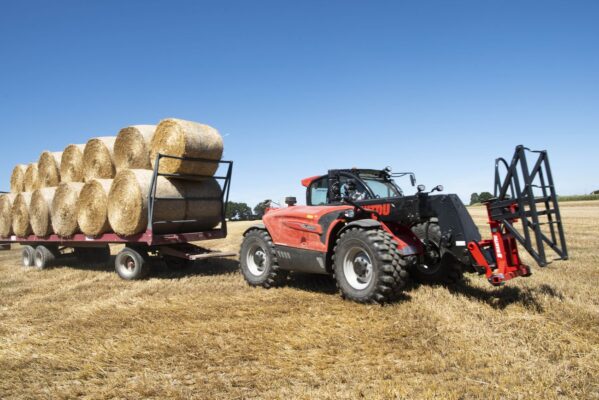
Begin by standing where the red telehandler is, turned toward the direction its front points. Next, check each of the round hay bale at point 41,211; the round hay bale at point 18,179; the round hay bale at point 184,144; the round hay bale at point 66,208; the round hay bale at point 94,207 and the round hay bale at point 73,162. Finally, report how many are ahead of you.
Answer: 0

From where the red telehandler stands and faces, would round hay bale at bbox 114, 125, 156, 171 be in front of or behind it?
behind

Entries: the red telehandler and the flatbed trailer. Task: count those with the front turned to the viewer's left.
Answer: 0

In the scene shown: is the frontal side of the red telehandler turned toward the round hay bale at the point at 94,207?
no

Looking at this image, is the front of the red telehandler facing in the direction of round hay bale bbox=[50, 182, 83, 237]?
no

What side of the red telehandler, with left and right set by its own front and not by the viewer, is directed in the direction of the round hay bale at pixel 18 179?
back

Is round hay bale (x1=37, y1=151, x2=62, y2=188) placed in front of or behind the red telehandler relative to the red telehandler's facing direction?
behind

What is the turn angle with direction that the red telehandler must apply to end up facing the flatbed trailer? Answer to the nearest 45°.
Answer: approximately 180°

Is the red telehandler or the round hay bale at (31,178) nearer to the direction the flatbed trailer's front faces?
the red telehandler

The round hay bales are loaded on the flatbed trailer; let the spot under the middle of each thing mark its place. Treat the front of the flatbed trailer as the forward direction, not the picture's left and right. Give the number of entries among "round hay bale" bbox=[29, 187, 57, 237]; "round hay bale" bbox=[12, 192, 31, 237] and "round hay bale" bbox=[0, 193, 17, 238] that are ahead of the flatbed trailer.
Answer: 0

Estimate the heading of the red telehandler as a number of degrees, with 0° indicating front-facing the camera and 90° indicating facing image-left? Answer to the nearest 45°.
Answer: approximately 315°

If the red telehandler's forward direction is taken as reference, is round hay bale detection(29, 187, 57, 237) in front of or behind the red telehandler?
behind

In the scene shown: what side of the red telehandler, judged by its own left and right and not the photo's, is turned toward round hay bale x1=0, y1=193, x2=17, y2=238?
back

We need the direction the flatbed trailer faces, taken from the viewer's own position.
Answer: facing the viewer and to the right of the viewer
